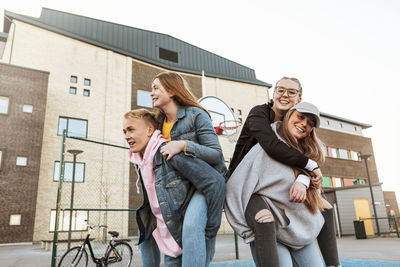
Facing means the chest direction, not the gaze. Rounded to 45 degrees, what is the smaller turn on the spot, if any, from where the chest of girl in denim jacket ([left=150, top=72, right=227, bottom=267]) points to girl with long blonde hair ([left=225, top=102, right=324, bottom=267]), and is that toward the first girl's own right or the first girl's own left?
approximately 135° to the first girl's own left

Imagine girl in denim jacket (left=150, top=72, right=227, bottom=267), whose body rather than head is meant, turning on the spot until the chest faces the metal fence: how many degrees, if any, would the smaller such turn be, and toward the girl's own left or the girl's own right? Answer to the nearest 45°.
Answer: approximately 135° to the girl's own right

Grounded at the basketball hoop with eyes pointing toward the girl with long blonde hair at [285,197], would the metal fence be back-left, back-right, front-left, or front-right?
back-right

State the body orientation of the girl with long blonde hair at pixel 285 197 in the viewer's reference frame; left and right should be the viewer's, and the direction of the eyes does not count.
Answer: facing the viewer and to the right of the viewer

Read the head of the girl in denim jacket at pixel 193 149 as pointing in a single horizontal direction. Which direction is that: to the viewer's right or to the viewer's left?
to the viewer's left

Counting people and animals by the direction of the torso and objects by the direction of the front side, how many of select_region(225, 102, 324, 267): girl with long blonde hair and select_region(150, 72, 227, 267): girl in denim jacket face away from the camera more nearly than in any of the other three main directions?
0

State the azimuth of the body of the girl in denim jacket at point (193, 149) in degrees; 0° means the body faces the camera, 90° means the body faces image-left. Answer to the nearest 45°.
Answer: approximately 45°

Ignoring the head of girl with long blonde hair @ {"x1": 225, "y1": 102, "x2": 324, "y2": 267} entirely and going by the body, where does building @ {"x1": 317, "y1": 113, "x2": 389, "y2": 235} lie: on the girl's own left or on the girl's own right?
on the girl's own left

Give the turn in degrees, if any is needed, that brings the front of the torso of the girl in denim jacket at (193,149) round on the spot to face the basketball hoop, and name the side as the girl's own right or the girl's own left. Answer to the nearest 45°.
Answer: approximately 135° to the girl's own right

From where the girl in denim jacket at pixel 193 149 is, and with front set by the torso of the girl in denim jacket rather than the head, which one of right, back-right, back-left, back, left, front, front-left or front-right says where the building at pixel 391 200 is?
back

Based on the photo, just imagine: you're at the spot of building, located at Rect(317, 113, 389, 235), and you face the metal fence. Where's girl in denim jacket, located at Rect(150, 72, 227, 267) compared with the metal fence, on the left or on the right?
left

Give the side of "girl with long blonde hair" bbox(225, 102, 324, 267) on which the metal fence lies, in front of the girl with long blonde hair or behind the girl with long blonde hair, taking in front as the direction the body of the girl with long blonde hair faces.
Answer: behind

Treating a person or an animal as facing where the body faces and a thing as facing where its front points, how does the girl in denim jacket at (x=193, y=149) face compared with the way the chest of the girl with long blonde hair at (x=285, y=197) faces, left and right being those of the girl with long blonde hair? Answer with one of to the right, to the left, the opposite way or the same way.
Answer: to the right
